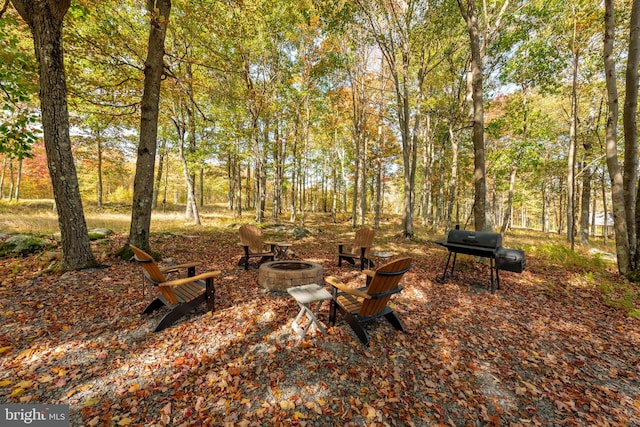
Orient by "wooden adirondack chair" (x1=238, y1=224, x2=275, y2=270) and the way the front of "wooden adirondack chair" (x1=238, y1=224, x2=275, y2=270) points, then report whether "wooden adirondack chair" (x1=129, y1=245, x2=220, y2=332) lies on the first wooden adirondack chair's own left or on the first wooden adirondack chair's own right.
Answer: on the first wooden adirondack chair's own right

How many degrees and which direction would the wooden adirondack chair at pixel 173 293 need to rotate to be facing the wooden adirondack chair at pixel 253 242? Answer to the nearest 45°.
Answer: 0° — it already faces it

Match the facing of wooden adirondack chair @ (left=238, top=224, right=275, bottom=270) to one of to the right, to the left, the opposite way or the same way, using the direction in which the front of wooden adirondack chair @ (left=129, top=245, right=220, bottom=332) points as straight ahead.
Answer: to the right

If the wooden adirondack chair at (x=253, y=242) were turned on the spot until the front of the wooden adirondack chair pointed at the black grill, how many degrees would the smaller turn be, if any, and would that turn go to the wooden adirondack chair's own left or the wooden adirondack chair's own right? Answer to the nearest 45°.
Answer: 0° — it already faces it

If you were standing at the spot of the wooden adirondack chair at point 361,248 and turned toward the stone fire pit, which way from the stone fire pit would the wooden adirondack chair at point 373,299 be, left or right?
left

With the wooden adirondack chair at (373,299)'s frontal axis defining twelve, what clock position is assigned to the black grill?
The black grill is roughly at 3 o'clock from the wooden adirondack chair.

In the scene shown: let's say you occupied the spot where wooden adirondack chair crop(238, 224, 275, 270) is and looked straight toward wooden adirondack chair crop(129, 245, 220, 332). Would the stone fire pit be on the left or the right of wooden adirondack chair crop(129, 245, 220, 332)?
left

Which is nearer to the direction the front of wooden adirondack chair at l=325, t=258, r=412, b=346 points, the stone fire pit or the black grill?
the stone fire pit

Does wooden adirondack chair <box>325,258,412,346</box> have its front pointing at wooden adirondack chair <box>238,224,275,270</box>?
yes

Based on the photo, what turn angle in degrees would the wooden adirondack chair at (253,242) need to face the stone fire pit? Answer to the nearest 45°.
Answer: approximately 45° to its right
